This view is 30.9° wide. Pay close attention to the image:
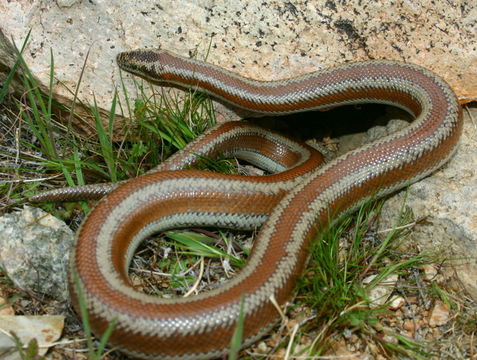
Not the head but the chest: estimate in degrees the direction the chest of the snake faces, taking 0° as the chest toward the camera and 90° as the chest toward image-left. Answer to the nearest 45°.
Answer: approximately 90°
